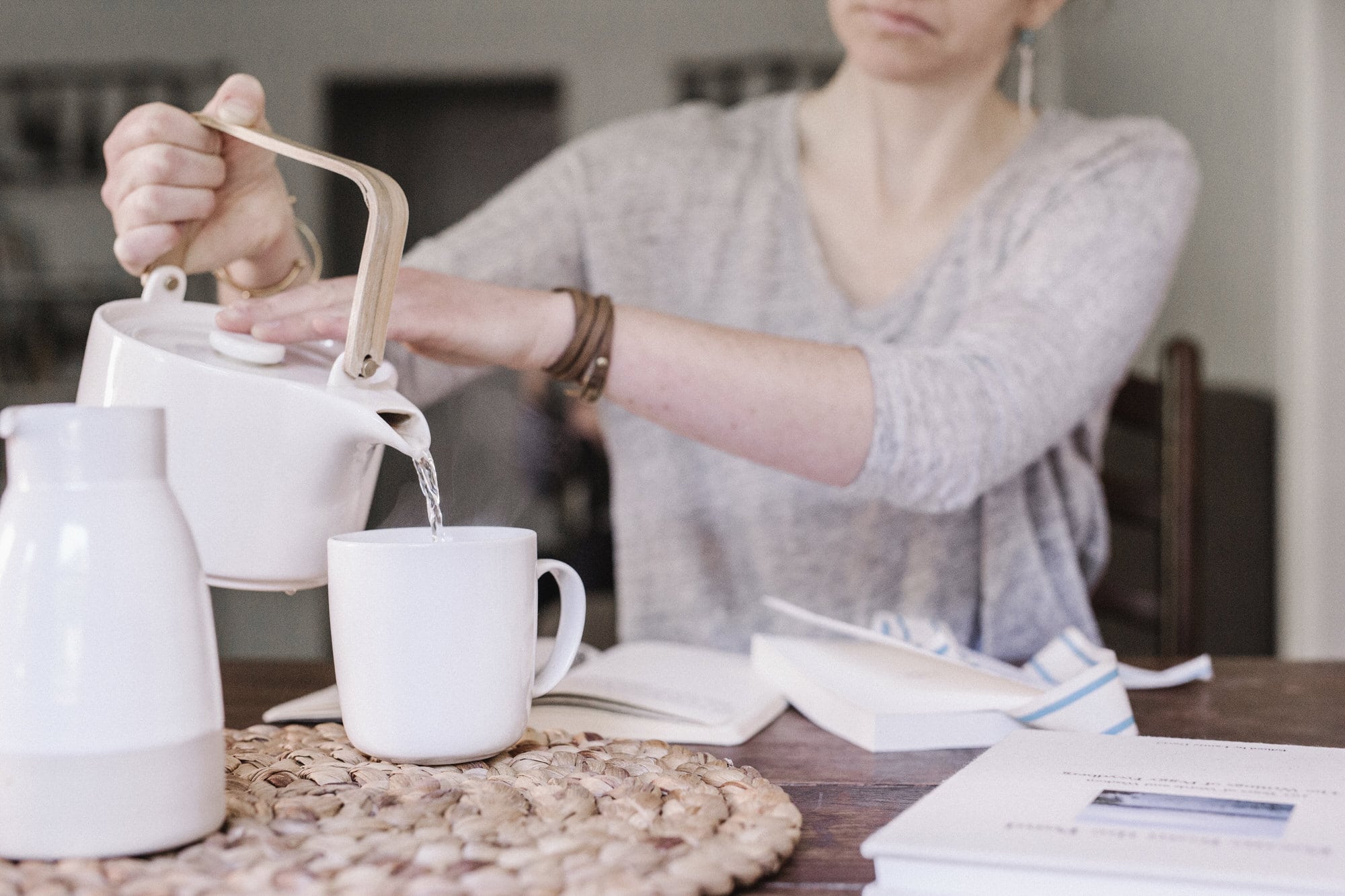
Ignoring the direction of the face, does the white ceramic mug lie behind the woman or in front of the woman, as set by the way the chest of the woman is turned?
in front

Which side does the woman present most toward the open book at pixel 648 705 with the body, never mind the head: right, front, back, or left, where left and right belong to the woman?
front

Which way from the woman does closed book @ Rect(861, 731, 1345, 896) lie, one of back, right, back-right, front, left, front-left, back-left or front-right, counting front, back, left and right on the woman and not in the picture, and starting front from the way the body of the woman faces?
front

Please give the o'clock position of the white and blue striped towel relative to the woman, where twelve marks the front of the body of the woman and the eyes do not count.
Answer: The white and blue striped towel is roughly at 12 o'clock from the woman.

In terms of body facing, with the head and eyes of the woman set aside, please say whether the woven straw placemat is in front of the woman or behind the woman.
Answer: in front

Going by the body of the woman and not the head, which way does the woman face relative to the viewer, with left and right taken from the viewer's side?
facing the viewer
